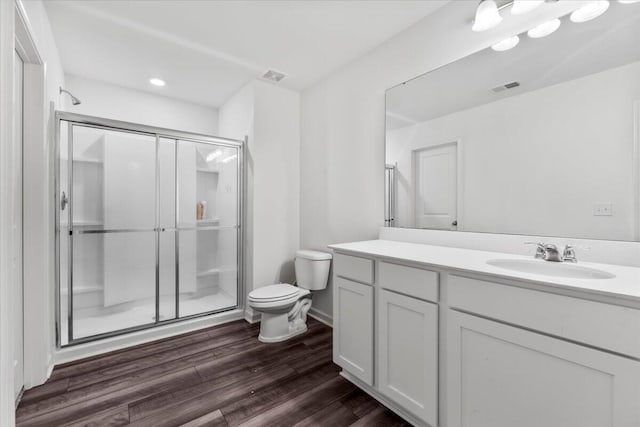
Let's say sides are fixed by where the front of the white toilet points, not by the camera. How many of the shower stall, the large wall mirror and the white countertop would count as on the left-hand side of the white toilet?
2

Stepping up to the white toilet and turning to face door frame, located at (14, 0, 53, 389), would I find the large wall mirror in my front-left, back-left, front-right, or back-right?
back-left

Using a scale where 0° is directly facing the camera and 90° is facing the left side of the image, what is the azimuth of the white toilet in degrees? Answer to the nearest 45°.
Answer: approximately 45°

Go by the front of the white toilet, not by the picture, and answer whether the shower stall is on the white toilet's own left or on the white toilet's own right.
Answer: on the white toilet's own right

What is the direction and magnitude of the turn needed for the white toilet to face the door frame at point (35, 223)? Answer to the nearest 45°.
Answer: approximately 45° to its right

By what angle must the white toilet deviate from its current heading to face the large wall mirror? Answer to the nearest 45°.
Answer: approximately 90° to its left

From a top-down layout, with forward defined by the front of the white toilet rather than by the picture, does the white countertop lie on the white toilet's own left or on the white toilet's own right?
on the white toilet's own left
